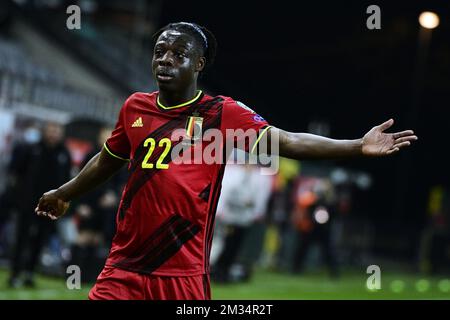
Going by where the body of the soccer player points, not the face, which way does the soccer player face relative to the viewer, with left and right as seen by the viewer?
facing the viewer and to the left of the viewer

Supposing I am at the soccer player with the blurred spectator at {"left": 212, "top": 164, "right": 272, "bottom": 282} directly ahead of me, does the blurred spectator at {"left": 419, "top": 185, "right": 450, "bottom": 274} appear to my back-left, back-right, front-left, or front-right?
front-right

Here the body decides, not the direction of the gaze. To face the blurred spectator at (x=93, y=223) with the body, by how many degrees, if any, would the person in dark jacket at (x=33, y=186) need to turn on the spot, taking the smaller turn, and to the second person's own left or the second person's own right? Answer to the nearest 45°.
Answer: approximately 90° to the second person's own left

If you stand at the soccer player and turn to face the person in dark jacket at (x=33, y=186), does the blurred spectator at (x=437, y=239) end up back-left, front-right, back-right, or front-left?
front-right

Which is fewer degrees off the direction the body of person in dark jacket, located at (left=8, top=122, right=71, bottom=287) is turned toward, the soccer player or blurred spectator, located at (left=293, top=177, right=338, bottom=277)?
the soccer player

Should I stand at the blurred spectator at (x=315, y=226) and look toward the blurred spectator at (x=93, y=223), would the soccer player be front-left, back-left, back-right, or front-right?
front-left

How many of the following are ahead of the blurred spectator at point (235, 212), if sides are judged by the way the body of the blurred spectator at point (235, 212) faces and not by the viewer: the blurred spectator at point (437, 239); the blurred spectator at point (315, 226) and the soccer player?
1

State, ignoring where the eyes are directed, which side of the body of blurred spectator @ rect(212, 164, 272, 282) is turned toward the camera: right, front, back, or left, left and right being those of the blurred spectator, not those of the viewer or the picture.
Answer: front

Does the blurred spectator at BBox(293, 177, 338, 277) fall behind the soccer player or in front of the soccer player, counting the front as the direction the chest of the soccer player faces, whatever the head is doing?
behind

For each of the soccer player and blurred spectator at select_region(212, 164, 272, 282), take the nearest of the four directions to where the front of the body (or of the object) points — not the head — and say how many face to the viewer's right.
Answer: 0

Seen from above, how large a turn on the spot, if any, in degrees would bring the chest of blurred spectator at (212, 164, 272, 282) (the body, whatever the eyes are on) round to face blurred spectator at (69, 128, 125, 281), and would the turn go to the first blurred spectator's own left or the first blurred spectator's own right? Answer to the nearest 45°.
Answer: approximately 45° to the first blurred spectator's own right

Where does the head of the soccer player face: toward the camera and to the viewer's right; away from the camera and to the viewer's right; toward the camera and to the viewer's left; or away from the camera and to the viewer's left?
toward the camera and to the viewer's left

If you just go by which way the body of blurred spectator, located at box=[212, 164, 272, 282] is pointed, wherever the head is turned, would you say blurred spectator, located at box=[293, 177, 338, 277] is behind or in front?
behind

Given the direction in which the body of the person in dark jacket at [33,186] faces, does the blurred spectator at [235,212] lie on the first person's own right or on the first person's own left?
on the first person's own left

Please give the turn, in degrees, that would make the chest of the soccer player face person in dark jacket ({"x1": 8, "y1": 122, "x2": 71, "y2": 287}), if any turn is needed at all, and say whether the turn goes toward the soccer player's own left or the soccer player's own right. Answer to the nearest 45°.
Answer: approximately 135° to the soccer player's own right

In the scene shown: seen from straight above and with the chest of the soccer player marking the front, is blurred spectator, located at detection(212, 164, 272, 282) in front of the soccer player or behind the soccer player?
behind
